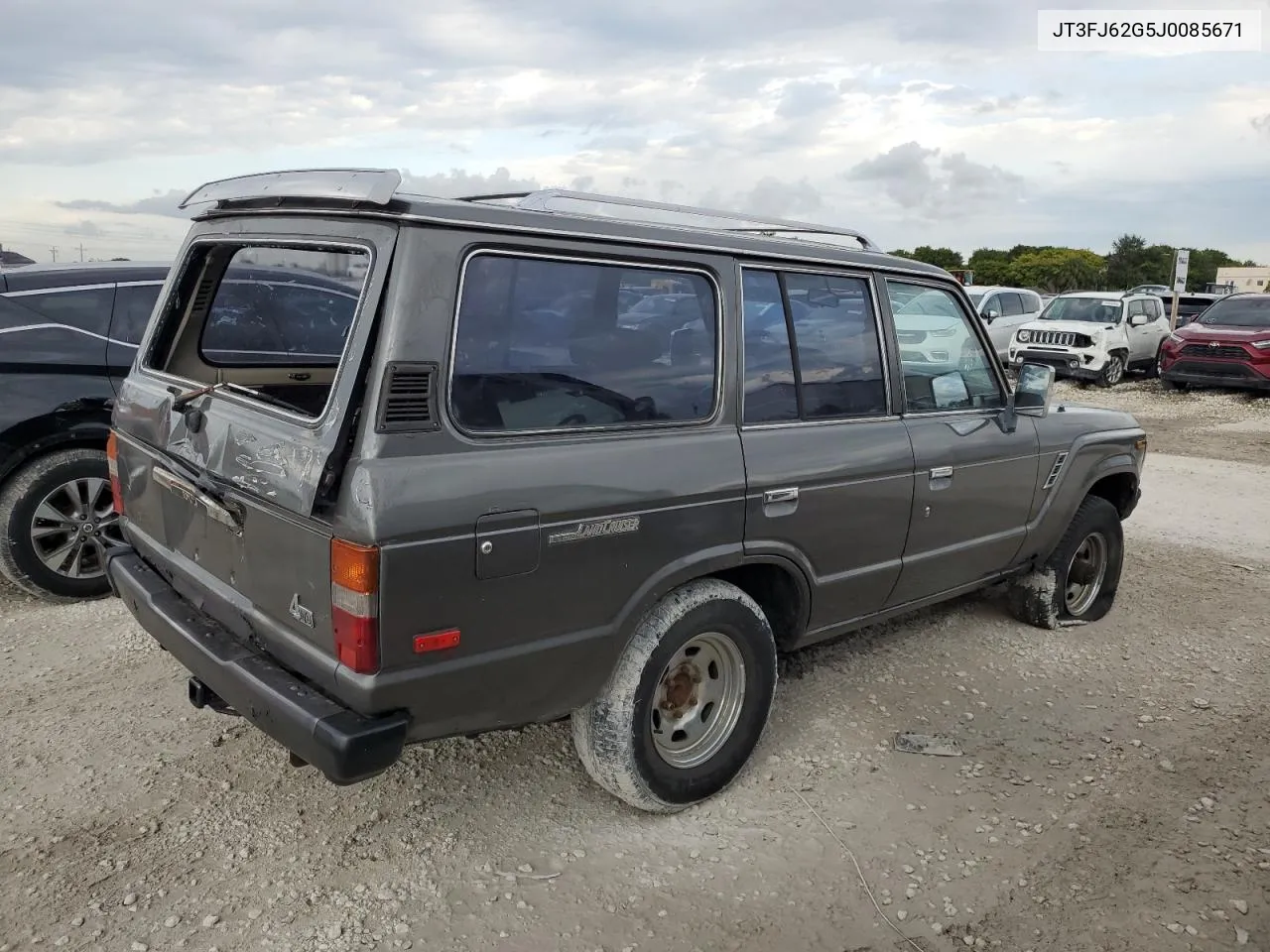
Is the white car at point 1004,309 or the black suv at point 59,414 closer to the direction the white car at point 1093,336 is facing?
the black suv

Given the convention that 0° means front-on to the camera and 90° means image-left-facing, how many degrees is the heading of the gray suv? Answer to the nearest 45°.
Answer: approximately 225°

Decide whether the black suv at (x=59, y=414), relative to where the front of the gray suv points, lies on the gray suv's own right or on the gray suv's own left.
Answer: on the gray suv's own left

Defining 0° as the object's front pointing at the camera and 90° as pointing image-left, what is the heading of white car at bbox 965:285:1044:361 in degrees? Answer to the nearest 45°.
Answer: approximately 45°

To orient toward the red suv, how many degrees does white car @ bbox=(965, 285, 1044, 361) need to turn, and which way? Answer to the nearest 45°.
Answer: approximately 90° to its left

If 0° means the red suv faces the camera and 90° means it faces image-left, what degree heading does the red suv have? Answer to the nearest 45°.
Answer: approximately 45°

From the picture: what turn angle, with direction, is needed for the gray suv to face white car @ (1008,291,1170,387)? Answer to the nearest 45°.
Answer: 0° — it already faces it

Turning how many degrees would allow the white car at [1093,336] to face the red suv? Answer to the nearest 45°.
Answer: approximately 90° to its left
